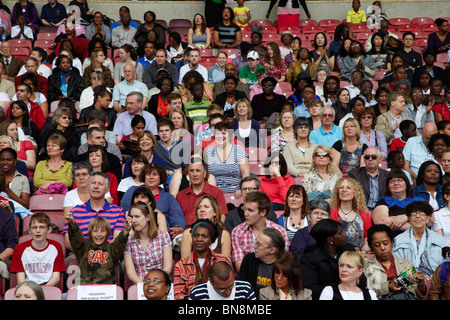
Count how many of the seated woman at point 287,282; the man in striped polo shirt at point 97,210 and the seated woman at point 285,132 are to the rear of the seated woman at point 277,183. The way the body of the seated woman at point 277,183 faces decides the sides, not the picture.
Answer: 1

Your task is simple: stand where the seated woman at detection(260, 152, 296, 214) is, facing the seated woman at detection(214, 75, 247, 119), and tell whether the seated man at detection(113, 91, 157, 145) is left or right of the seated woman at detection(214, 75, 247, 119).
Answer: left

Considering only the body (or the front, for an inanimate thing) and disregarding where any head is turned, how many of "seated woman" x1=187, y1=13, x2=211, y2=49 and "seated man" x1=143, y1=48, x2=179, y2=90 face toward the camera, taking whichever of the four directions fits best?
2

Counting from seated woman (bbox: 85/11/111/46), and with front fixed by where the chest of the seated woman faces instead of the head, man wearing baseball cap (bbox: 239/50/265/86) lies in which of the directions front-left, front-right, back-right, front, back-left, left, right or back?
front-left

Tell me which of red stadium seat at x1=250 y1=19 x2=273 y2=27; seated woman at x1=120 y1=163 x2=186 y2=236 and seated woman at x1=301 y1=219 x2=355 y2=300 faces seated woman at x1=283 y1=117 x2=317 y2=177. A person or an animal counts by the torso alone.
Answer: the red stadium seat

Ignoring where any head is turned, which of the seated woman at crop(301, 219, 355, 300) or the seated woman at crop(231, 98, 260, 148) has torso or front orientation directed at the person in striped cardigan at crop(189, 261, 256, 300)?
the seated woman at crop(231, 98, 260, 148)

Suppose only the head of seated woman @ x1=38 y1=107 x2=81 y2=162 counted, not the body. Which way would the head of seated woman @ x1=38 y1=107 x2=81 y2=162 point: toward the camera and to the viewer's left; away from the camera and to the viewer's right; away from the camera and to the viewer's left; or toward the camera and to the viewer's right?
toward the camera and to the viewer's right

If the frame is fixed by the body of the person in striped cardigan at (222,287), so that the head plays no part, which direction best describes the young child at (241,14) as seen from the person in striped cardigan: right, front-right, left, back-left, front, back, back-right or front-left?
back

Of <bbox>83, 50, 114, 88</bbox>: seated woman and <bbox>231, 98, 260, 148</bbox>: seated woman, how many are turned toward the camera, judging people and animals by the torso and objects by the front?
2
